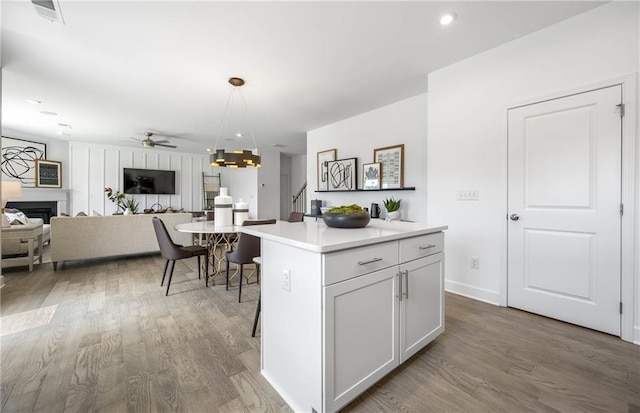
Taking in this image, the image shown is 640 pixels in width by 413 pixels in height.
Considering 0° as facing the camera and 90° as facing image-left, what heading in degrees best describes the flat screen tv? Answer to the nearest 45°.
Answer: approximately 0°

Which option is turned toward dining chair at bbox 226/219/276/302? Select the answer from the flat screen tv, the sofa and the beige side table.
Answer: the flat screen tv

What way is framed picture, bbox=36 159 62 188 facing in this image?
toward the camera

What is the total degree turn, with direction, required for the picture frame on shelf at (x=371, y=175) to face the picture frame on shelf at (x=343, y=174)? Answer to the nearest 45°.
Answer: approximately 90° to its right

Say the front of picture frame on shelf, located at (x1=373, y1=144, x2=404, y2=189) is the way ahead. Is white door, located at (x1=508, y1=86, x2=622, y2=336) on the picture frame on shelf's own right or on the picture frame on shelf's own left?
on the picture frame on shelf's own left

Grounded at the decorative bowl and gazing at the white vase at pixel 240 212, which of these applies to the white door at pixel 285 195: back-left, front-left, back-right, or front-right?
front-right

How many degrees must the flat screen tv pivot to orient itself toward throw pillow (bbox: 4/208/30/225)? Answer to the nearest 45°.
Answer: approximately 45° to its right

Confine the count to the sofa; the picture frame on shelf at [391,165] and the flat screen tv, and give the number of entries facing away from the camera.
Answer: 1

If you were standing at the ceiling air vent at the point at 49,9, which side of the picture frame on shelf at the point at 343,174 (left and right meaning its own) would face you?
front

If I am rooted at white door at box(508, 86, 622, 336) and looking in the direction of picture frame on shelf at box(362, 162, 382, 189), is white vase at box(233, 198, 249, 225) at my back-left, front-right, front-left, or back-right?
front-left

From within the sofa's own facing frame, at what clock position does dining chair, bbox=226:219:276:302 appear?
The dining chair is roughly at 5 o'clock from the sofa.

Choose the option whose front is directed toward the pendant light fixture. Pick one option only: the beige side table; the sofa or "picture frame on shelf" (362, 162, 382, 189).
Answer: the picture frame on shelf

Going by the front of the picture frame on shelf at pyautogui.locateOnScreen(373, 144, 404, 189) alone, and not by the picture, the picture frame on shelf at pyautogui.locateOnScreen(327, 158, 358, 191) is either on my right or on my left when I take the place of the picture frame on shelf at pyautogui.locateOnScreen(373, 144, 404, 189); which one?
on my right

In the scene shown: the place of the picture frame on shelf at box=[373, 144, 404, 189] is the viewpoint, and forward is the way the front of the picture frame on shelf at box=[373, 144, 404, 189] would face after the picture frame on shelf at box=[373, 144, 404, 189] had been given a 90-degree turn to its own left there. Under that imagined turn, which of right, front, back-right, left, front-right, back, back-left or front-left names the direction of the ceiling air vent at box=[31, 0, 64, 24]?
right

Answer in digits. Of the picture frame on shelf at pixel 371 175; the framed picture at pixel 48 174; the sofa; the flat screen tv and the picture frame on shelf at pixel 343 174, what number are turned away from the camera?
1
